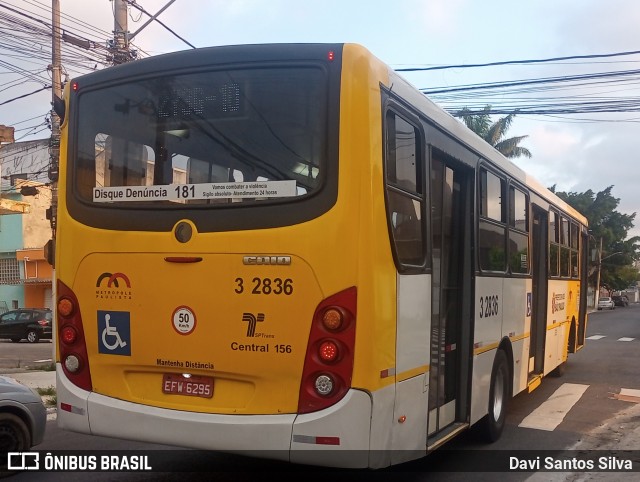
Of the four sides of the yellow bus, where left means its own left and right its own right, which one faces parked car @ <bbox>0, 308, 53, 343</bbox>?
left

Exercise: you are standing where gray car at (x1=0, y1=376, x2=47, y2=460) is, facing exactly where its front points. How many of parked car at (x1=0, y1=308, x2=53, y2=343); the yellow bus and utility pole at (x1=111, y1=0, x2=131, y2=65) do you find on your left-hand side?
2

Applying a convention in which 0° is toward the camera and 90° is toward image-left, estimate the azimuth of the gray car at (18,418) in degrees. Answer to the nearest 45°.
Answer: approximately 270°

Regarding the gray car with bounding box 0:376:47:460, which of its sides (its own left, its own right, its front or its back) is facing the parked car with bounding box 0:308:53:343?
left

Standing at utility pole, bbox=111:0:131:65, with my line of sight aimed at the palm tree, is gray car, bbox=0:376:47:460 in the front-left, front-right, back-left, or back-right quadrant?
back-right

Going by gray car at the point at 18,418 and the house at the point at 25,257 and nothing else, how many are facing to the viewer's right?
1

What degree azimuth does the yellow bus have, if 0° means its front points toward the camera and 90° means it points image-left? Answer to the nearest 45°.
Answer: approximately 225°

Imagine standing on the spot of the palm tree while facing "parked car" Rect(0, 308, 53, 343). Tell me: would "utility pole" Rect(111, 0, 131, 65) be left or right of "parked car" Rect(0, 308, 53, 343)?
left

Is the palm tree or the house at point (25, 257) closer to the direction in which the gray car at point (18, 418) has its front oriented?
the palm tree
